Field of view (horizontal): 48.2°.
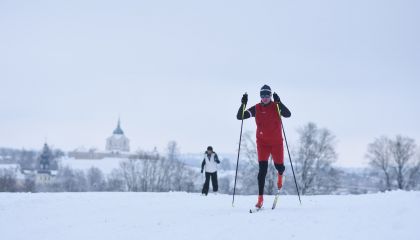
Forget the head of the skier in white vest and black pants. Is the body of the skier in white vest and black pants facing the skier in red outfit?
yes

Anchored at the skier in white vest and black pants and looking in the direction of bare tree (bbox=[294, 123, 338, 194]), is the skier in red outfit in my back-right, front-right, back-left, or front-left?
back-right

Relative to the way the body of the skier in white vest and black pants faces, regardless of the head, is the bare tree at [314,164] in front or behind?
behind

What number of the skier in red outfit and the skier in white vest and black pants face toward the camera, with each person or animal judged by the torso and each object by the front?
2

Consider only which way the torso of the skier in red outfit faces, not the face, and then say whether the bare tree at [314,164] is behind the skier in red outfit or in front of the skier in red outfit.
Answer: behind

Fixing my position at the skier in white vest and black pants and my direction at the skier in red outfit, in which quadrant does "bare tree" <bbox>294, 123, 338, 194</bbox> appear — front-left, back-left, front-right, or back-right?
back-left

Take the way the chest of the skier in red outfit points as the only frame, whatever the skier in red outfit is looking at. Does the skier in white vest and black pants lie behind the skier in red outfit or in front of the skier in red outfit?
behind

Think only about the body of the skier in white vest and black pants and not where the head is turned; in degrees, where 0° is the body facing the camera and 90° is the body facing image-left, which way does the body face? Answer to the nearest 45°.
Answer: approximately 0°

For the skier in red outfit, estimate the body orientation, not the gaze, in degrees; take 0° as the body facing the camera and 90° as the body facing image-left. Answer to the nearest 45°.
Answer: approximately 0°

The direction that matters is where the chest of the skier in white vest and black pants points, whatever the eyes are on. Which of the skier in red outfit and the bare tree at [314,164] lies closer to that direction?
the skier in red outfit
